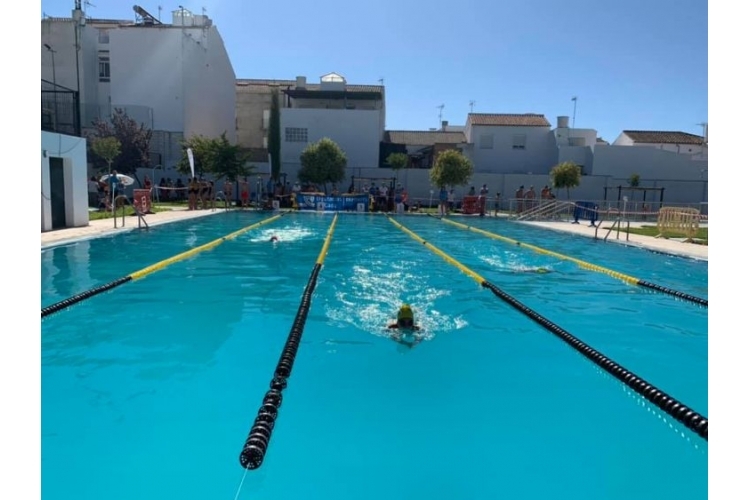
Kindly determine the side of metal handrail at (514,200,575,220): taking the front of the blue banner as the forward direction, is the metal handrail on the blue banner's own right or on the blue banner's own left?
on the blue banner's own left

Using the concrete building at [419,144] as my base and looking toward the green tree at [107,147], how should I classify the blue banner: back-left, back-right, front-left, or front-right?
front-left

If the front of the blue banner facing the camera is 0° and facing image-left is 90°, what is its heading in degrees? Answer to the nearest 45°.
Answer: approximately 0°

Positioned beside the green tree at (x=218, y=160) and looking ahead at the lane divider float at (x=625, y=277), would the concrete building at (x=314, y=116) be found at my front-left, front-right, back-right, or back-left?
back-left

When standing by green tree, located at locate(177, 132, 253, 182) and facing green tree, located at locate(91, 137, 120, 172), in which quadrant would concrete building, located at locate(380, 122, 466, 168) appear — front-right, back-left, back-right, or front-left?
back-right

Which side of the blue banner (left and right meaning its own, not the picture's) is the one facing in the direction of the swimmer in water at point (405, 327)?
front

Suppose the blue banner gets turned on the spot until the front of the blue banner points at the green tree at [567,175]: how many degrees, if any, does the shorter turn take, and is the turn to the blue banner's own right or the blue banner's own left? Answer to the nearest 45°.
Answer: approximately 90° to the blue banner's own left

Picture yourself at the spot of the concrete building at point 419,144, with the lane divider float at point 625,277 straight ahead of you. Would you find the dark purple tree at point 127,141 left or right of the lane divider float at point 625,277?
right

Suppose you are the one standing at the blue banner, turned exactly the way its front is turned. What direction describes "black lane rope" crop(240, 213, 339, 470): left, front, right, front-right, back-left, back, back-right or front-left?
front

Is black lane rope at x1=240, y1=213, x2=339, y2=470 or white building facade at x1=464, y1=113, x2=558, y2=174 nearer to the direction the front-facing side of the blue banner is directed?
the black lane rope

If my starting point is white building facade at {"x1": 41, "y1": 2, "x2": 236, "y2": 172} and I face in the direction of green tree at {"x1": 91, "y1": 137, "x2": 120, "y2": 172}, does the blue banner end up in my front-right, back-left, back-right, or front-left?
front-left

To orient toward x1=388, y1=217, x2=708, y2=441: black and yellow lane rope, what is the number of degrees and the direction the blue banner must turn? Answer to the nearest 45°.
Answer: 0° — it already faces it

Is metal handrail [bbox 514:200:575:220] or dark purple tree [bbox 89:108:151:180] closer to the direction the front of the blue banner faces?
the metal handrail
